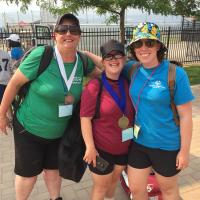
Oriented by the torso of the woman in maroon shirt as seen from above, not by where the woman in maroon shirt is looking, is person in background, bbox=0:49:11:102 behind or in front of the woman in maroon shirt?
behind

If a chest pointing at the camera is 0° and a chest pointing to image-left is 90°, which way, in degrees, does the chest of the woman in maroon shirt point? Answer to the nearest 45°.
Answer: approximately 315°

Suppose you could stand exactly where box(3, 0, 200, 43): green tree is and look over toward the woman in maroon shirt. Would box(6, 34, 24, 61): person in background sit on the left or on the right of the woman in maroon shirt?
right
